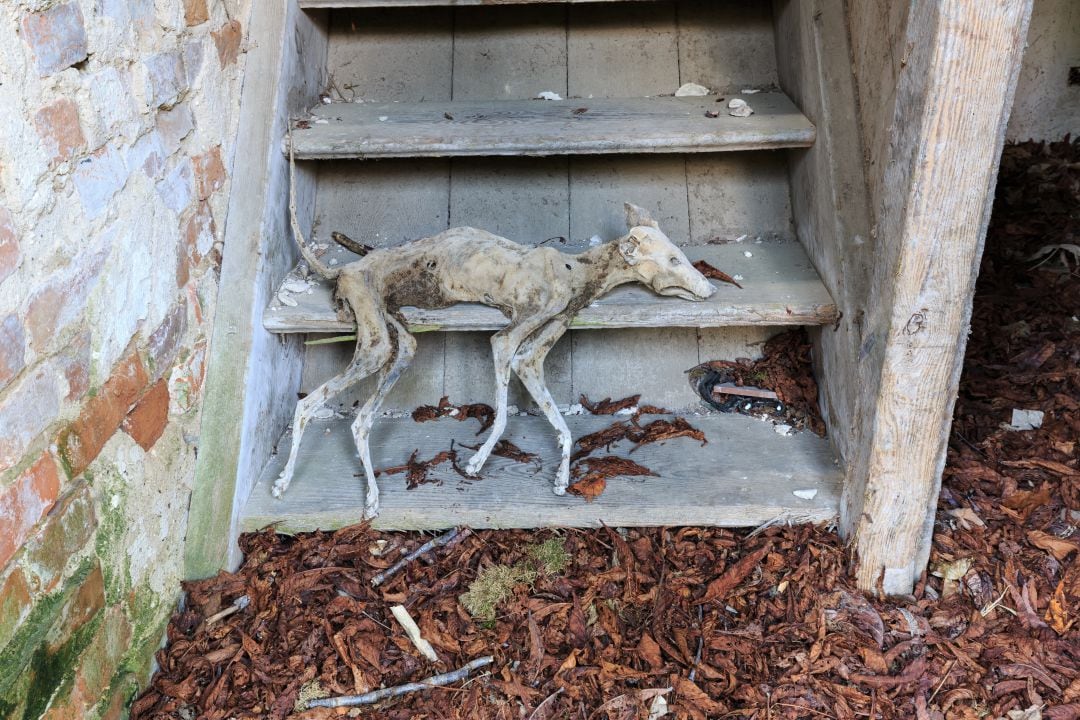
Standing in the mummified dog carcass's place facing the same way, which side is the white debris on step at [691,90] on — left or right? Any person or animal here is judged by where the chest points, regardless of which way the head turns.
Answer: on its left

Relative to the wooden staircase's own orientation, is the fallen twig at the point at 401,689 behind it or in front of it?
in front

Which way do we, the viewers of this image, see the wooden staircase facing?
facing the viewer

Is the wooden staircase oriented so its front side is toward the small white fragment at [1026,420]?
no

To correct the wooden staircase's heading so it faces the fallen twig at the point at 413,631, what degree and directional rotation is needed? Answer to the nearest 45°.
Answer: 0° — it already faces it

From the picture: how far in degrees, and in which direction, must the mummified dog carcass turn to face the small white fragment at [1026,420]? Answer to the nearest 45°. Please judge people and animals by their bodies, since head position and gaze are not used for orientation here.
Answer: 0° — it already faces it

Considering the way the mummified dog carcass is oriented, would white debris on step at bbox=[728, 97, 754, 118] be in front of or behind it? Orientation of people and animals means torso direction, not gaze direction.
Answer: in front

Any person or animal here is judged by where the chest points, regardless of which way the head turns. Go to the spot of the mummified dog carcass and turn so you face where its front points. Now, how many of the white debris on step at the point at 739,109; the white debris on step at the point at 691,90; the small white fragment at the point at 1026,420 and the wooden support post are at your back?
0

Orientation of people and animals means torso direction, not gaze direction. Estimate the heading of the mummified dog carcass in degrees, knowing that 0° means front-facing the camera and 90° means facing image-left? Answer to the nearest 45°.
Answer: approximately 270°

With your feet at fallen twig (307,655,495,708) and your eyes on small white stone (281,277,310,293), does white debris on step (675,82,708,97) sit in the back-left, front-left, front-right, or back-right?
front-right

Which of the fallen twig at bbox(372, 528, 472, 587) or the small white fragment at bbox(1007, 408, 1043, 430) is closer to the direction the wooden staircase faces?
the fallen twig

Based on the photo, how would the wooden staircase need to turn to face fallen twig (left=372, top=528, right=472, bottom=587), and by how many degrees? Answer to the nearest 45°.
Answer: approximately 45° to its right
